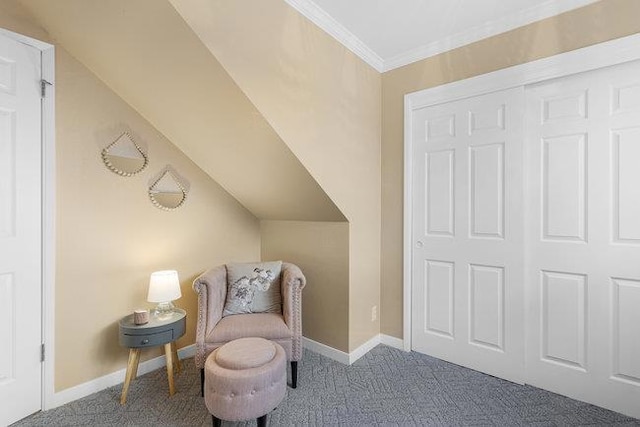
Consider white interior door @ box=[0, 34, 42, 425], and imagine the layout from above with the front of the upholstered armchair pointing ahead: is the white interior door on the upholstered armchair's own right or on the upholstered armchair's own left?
on the upholstered armchair's own right

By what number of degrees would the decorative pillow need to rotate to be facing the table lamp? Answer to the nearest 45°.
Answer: approximately 90° to its right

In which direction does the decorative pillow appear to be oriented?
toward the camera

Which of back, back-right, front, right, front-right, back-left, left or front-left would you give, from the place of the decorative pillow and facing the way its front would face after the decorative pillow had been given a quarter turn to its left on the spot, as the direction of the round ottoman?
right

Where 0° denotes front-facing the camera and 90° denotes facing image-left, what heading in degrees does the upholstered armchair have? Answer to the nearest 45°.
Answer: approximately 0°

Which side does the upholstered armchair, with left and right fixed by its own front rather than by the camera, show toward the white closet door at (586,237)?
left

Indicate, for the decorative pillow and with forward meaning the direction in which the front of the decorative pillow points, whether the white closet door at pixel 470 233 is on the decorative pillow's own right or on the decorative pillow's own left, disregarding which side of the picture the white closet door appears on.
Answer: on the decorative pillow's own left

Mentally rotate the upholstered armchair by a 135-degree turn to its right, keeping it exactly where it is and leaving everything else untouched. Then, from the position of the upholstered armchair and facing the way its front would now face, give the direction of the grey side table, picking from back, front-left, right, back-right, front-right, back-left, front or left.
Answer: front-left

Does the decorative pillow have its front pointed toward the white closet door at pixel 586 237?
no

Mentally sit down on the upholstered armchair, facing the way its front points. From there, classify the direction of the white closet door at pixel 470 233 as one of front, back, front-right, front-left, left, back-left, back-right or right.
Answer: left
